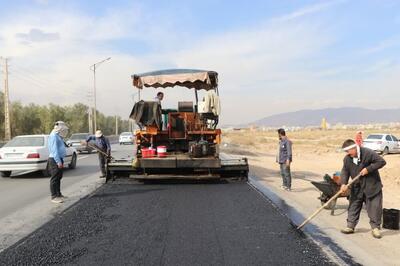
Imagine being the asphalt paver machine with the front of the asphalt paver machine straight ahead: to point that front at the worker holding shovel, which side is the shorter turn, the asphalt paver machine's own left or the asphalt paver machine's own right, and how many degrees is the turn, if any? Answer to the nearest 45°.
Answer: approximately 135° to the asphalt paver machine's own right

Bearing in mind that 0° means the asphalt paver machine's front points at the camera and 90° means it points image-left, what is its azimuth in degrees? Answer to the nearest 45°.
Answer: approximately 180°

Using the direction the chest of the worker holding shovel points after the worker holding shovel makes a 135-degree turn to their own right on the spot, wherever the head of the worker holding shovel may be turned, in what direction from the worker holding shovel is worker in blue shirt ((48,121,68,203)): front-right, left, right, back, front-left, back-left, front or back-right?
left

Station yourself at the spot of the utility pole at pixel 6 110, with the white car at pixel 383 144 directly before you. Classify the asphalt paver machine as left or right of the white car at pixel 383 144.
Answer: right

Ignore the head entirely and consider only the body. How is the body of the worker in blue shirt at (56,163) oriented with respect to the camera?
to the viewer's right

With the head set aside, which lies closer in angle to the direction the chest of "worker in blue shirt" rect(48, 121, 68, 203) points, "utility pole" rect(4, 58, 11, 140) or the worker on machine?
the worker on machine

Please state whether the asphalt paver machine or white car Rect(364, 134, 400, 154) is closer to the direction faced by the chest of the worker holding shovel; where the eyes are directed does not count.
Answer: the asphalt paver machine

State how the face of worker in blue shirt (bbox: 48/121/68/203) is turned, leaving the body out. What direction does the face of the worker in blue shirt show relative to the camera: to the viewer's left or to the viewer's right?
to the viewer's right
